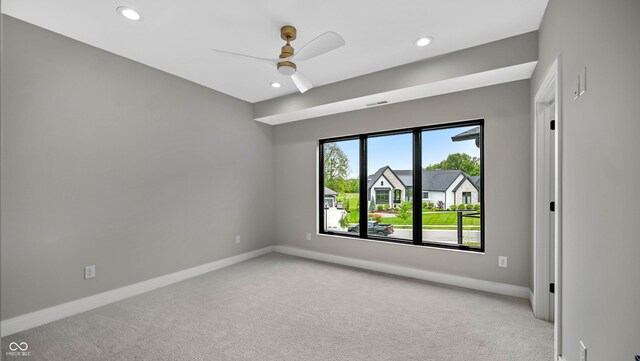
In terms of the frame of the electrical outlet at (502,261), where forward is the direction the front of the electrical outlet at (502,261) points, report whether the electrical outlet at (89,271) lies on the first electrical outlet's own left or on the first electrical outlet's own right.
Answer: on the first electrical outlet's own right

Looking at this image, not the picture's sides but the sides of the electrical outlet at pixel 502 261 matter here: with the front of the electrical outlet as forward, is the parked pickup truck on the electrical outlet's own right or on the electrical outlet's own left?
on the electrical outlet's own right

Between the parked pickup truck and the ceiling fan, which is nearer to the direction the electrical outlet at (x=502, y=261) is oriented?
the ceiling fan

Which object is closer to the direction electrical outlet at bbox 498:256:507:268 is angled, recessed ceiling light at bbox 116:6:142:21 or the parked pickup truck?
the recessed ceiling light

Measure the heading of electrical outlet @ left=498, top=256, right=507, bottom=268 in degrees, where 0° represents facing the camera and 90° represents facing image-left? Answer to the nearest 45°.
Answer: approximately 0°

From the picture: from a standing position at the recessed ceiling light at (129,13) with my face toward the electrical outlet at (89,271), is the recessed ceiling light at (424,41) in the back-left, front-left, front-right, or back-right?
back-right

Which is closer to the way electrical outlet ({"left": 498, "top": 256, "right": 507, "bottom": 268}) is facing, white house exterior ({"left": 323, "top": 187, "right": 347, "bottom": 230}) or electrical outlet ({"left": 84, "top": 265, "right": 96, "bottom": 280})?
the electrical outlet

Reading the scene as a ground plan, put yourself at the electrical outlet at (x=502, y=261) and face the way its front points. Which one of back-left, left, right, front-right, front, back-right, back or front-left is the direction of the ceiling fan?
front-right
